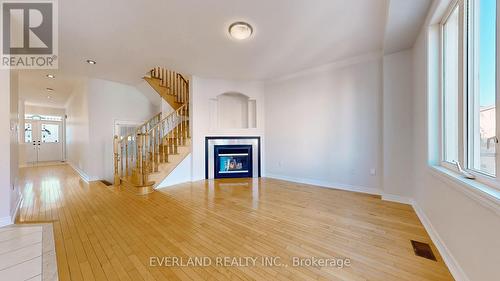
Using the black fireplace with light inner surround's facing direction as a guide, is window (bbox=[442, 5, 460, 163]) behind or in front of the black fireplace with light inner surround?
in front

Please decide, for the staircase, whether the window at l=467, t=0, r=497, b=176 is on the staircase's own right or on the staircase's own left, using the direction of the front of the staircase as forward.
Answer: on the staircase's own left

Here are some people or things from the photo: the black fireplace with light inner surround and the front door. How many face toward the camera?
2

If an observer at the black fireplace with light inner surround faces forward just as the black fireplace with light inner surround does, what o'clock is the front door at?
The front door is roughly at 4 o'clock from the black fireplace with light inner surround.

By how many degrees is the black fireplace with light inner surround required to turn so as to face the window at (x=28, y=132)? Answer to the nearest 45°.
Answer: approximately 135° to its right

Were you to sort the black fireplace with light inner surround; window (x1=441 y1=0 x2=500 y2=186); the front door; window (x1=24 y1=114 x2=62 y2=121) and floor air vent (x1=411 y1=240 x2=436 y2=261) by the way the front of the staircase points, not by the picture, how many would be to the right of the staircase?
2

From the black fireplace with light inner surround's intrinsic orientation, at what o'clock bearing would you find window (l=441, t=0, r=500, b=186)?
The window is roughly at 11 o'clock from the black fireplace with light inner surround.

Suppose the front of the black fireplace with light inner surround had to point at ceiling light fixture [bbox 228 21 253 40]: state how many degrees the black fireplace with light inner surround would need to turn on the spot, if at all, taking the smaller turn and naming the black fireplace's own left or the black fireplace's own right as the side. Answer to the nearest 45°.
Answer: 0° — it already faces it

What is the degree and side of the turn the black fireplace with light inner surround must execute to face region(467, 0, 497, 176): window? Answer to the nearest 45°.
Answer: approximately 45° to its left

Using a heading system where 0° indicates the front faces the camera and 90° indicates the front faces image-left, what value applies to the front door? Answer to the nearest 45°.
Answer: approximately 0°

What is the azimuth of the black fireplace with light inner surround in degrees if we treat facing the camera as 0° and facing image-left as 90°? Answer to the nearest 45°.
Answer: approximately 0°

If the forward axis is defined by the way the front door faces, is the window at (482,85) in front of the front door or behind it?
in front

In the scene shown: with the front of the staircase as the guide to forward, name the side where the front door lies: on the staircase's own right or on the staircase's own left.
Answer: on the staircase's own right

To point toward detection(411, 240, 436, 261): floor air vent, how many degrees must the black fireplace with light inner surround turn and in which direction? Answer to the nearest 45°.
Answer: approximately 45° to its left

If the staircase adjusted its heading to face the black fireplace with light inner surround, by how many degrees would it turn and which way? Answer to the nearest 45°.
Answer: approximately 135° to its left
